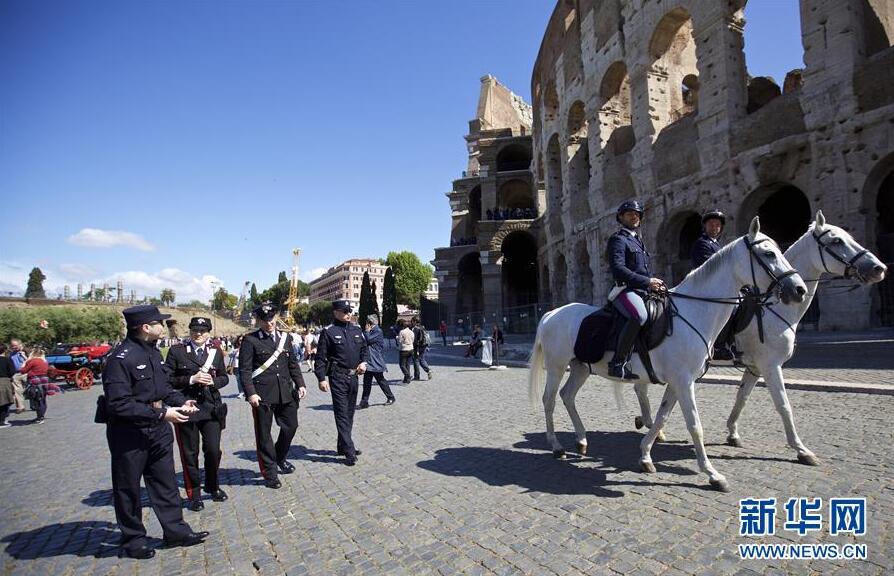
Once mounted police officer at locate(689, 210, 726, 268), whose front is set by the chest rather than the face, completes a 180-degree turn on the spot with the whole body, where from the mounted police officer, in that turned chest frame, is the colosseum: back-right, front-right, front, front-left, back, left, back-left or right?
front-right

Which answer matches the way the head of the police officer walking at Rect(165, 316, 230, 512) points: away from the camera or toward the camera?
toward the camera

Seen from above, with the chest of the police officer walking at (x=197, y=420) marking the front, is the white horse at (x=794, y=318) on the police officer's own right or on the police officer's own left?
on the police officer's own left

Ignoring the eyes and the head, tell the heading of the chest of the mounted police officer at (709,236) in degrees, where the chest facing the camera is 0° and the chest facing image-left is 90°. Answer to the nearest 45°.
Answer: approximately 315°

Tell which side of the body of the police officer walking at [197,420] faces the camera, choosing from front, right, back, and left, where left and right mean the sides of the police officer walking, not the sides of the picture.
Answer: front

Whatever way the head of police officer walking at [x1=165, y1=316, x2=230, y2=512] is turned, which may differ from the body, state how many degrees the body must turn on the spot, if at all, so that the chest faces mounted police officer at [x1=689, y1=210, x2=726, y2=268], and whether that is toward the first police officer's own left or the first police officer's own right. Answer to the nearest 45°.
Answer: approximately 90° to the first police officer's own left

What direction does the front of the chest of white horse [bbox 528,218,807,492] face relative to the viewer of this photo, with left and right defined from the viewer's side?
facing the viewer and to the right of the viewer

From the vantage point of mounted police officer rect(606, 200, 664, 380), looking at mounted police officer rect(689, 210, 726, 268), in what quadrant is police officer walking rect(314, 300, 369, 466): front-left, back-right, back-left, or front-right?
back-left

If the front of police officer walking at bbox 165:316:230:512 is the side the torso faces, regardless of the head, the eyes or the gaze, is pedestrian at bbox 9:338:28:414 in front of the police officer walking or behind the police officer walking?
behind

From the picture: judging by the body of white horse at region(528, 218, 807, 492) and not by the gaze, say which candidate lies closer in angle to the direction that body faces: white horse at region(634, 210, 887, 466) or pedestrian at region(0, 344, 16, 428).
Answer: the white horse

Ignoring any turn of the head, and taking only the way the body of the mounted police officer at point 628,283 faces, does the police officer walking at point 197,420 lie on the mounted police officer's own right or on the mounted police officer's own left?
on the mounted police officer's own right

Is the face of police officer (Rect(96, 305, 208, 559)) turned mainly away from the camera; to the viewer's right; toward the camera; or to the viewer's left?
to the viewer's right
